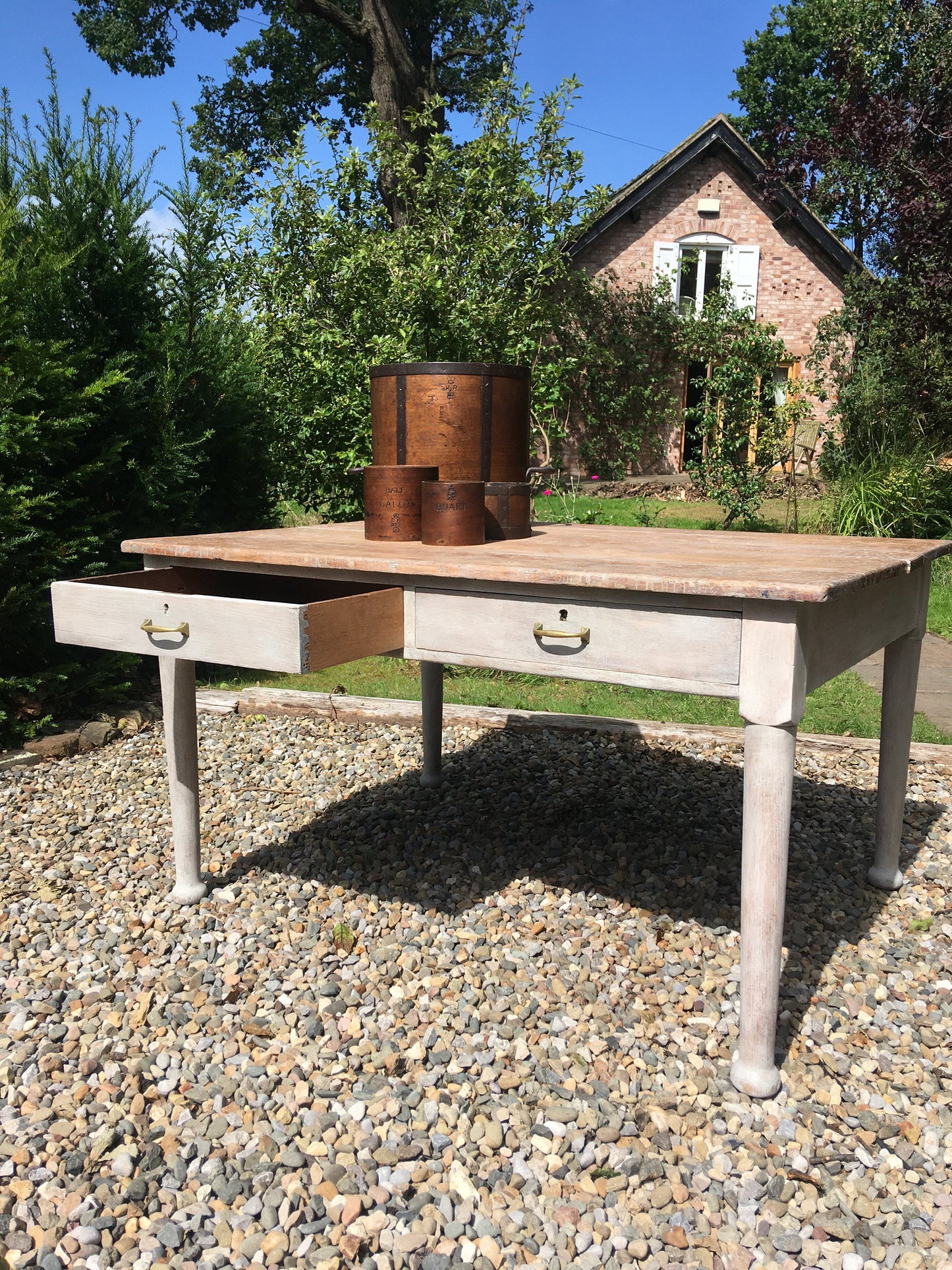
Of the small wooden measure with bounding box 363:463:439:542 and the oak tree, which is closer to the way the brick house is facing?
the small wooden measure

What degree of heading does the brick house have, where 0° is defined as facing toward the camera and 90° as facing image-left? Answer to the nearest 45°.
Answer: approximately 0°

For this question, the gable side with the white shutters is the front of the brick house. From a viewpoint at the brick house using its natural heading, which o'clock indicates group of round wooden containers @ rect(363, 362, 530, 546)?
The group of round wooden containers is roughly at 12 o'clock from the brick house.

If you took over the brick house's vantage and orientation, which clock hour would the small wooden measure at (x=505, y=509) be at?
The small wooden measure is roughly at 12 o'clock from the brick house.

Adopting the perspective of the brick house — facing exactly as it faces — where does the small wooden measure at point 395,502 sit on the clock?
The small wooden measure is roughly at 12 o'clock from the brick house.

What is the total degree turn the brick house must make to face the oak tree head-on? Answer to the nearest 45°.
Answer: approximately 90° to its right

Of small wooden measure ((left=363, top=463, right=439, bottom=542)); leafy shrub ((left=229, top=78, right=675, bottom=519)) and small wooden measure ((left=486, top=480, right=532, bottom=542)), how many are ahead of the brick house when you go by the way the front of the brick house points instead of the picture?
3
